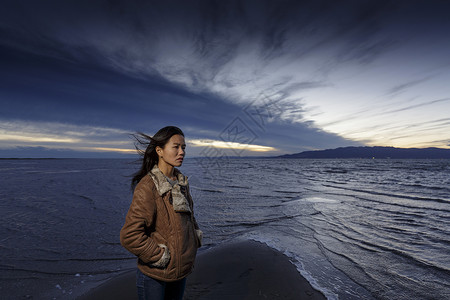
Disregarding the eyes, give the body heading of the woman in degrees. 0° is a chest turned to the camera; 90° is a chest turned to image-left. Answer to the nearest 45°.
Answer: approximately 315°
